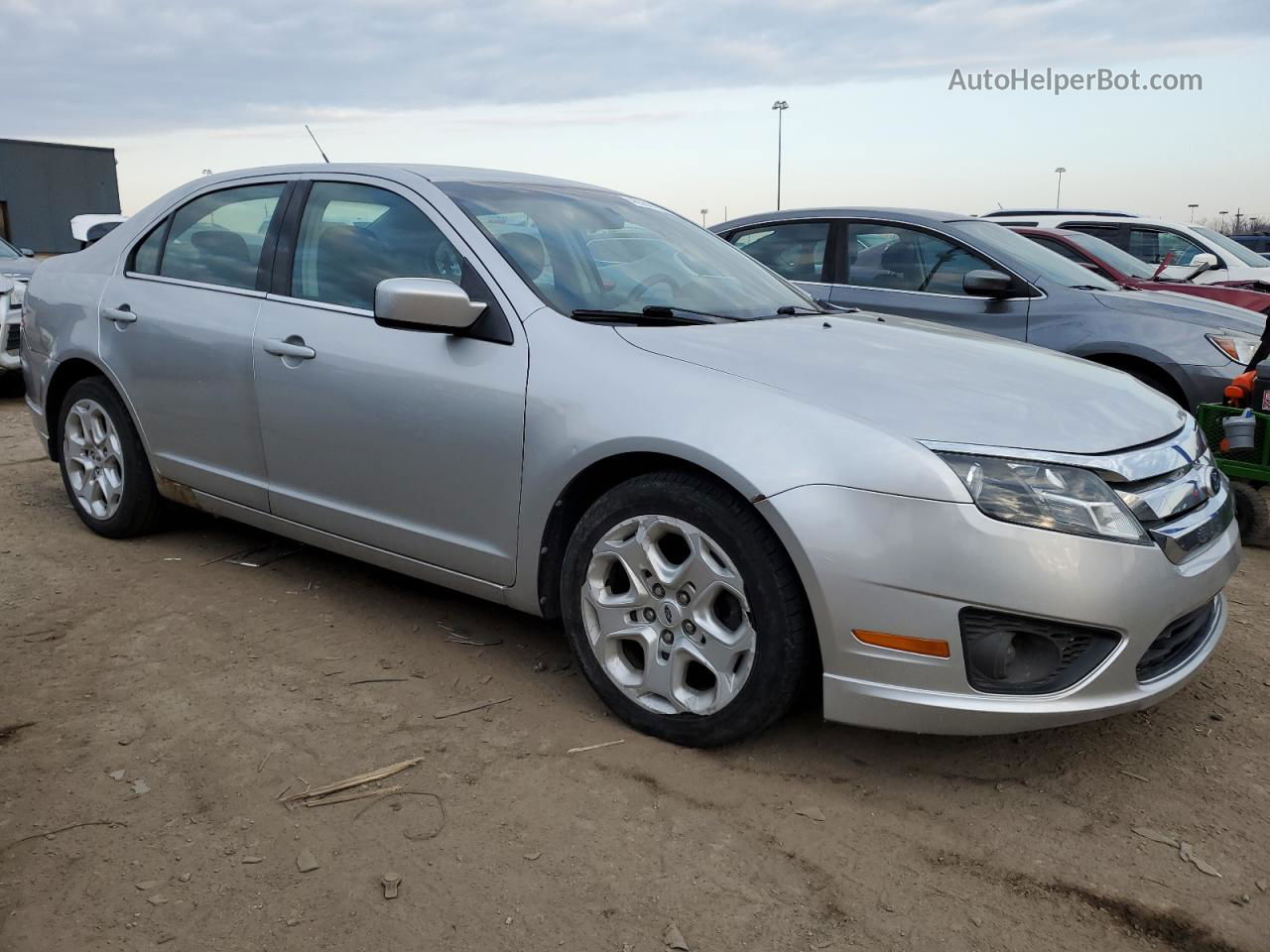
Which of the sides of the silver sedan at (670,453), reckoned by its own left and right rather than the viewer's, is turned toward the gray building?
back

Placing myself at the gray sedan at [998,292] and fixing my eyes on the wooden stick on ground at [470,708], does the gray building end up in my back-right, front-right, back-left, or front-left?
back-right

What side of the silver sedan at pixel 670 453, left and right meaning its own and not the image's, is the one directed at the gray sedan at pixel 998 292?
left

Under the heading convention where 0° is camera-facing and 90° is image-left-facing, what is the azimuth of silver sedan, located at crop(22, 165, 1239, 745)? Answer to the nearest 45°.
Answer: approximately 315°

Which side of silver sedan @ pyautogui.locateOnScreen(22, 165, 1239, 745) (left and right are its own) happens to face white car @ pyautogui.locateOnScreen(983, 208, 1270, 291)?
left

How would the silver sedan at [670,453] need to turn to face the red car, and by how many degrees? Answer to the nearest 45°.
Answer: approximately 90° to its left
